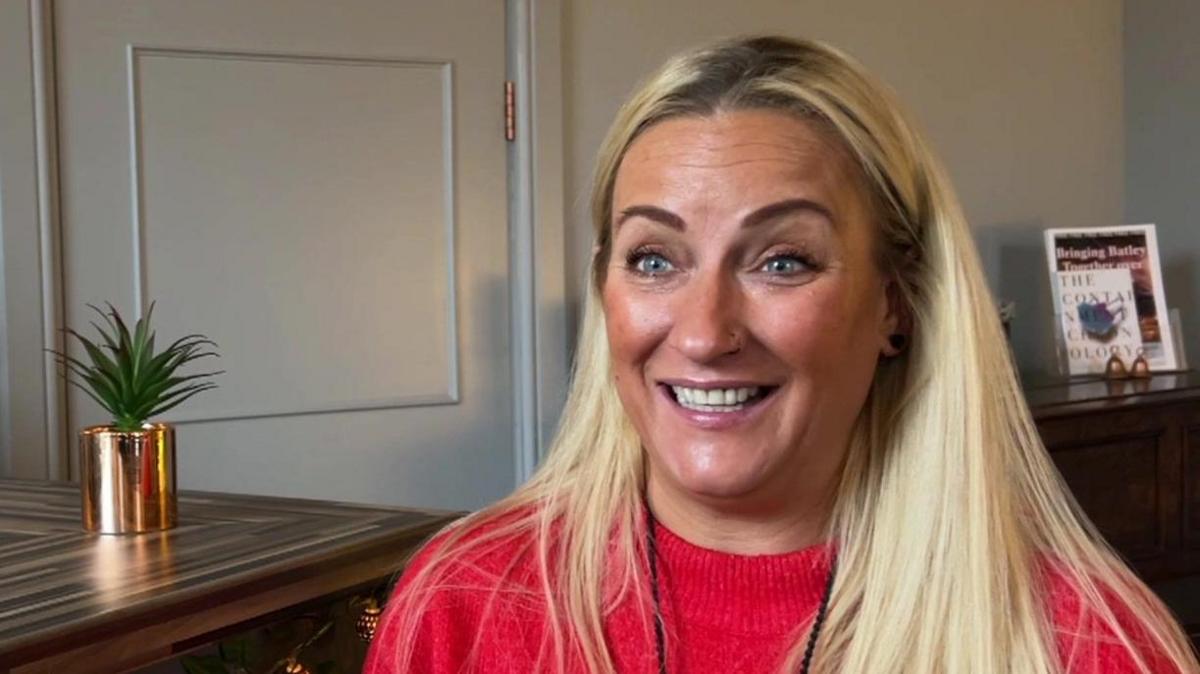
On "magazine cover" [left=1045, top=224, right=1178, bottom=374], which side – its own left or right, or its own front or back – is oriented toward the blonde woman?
front

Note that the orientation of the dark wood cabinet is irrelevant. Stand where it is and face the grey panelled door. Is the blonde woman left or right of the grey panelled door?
left

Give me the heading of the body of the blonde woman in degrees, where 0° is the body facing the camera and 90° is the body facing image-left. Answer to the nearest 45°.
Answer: approximately 0°

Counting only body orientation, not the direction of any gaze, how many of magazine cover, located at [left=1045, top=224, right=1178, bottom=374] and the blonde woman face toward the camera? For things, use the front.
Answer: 2

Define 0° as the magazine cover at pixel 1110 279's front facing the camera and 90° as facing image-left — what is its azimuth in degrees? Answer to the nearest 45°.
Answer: approximately 0°

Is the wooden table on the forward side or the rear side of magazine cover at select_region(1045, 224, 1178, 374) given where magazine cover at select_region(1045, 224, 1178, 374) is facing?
on the forward side

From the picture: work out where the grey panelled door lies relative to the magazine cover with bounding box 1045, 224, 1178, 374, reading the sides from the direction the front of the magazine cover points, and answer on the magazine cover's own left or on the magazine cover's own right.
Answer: on the magazine cover's own right

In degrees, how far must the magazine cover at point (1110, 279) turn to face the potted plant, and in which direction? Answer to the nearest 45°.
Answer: approximately 45° to its right

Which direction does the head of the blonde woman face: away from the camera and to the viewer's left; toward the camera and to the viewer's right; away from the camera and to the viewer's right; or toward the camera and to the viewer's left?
toward the camera and to the viewer's left

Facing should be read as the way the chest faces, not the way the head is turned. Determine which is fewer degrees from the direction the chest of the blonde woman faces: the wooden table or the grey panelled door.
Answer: the wooden table

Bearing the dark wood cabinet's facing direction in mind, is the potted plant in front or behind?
in front

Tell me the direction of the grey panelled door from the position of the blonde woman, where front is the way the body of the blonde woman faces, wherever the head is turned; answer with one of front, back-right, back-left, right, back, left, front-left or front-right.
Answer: back-right

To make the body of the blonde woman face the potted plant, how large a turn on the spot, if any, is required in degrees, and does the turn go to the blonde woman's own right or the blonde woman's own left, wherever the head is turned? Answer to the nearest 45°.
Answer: approximately 90° to the blonde woman's own right
